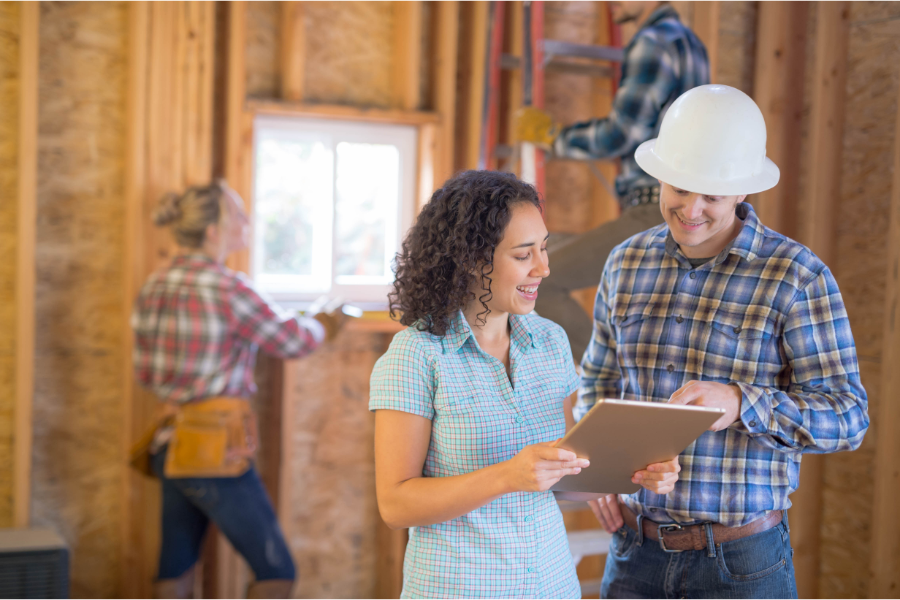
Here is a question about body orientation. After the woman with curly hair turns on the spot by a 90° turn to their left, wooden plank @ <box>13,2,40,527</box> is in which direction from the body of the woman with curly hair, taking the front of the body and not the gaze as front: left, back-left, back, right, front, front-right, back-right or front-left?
left

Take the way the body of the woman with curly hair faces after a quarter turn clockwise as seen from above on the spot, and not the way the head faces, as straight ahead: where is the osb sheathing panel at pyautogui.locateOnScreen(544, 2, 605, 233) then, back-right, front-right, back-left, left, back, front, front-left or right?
back-right

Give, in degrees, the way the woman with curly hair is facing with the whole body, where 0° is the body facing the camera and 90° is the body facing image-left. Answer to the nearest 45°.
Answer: approximately 315°

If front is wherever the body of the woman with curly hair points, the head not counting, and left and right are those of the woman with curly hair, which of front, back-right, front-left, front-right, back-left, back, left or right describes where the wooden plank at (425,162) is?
back-left

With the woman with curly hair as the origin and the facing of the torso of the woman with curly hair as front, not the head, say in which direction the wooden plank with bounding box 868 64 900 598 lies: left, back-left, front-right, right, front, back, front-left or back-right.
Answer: left
